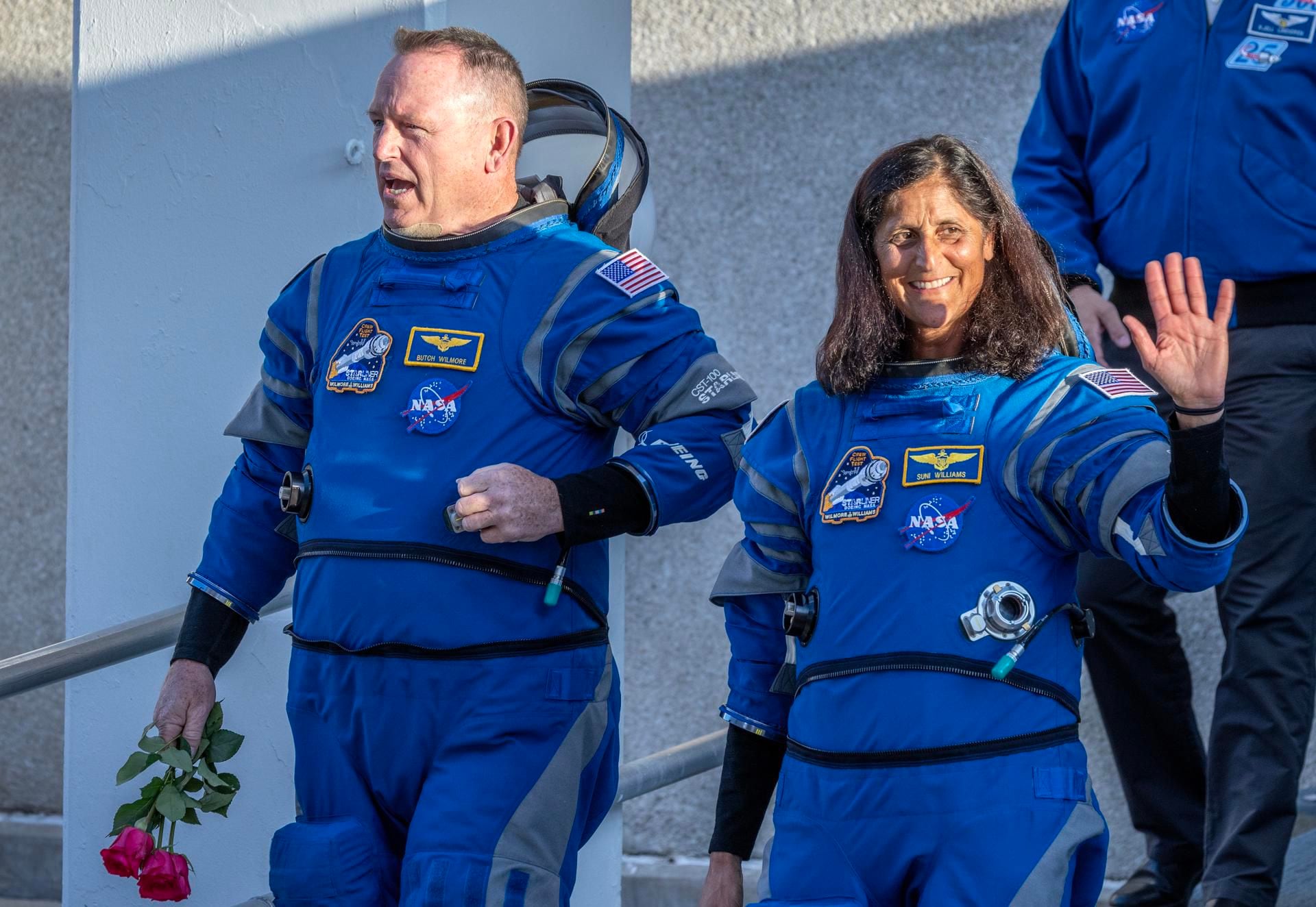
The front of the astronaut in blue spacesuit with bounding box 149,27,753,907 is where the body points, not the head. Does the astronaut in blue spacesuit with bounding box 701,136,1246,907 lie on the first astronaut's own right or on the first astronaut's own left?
on the first astronaut's own left

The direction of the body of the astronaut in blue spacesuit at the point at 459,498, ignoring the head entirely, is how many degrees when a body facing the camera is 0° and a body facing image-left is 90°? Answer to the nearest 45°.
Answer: approximately 45°

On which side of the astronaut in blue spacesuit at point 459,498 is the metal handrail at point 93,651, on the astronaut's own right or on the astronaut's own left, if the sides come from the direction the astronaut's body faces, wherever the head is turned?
on the astronaut's own right
